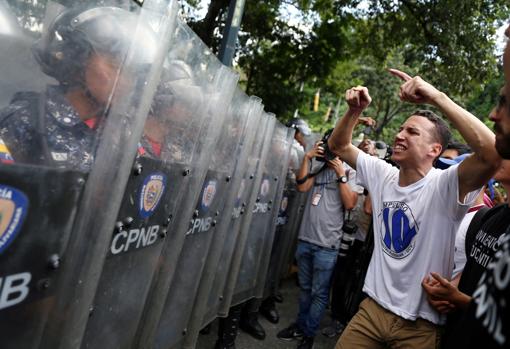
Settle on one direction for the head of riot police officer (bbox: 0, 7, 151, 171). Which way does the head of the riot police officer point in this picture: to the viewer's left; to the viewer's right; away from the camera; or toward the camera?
to the viewer's right

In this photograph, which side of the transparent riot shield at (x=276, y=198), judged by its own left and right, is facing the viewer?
right

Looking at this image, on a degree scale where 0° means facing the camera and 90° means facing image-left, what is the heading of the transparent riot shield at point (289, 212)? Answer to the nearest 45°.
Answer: approximately 270°

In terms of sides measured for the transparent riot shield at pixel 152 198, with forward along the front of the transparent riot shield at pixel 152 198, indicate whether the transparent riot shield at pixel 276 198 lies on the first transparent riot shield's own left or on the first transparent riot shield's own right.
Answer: on the first transparent riot shield's own left

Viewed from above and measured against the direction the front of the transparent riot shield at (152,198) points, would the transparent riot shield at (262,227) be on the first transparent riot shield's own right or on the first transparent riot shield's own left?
on the first transparent riot shield's own left

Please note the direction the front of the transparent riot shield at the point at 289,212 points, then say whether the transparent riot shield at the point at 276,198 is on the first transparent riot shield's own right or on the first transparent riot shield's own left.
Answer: on the first transparent riot shield's own right

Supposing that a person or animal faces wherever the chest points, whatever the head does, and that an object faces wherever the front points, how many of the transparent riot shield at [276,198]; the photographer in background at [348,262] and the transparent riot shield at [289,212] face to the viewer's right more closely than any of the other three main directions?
2
